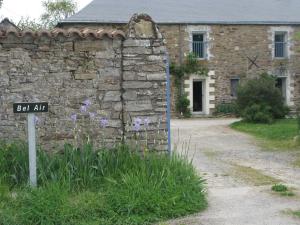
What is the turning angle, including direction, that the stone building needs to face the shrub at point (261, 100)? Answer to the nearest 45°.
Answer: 0° — it already faces it

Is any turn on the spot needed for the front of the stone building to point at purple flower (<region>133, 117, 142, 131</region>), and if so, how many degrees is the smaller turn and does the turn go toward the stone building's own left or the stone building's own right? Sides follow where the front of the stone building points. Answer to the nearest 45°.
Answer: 0° — it already faces it

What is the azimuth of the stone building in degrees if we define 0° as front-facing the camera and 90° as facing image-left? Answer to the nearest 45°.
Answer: approximately 0°

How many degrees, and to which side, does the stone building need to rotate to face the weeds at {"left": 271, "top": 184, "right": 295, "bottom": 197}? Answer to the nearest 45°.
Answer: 0° — it already faces it

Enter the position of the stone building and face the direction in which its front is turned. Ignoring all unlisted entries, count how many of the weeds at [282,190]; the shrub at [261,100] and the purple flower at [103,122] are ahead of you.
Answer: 3

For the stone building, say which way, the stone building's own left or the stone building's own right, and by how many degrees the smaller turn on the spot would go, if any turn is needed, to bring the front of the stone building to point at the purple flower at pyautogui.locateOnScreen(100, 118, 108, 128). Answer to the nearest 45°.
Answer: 0° — it already faces it
